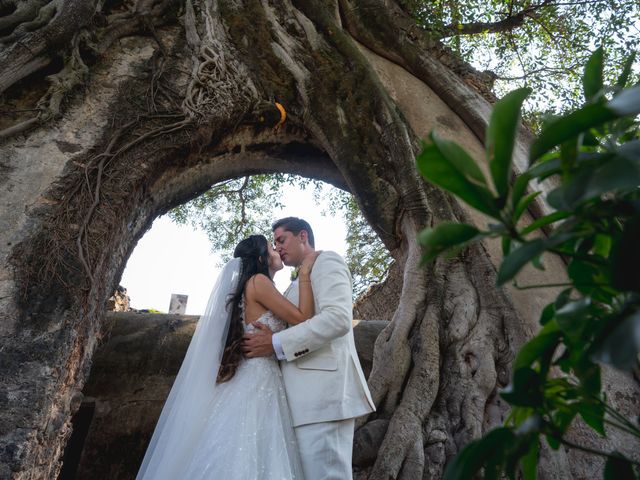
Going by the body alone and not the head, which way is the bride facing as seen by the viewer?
to the viewer's right

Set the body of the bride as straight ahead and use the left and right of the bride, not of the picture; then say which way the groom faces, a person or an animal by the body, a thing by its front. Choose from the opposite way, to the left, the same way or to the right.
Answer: the opposite way

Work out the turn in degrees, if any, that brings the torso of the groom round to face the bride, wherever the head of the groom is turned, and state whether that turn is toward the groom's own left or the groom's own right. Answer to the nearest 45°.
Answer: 0° — they already face them

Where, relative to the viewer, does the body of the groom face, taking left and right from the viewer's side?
facing to the left of the viewer

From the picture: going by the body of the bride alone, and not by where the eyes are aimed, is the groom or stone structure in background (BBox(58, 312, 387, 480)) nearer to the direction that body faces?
the groom

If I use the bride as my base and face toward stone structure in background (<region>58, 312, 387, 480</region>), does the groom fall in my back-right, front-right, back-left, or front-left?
back-right

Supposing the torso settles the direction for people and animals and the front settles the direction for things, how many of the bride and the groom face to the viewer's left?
1

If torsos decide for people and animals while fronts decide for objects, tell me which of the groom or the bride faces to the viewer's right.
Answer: the bride
